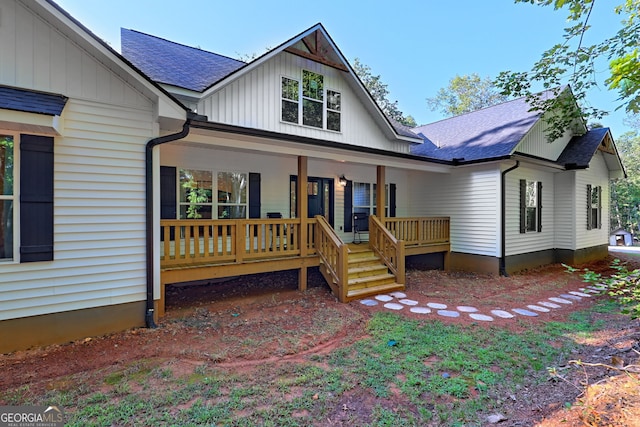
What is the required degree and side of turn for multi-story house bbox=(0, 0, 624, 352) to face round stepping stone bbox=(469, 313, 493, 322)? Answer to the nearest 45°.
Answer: approximately 45° to its left

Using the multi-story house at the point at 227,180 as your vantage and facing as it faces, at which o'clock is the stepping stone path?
The stepping stone path is roughly at 11 o'clock from the multi-story house.

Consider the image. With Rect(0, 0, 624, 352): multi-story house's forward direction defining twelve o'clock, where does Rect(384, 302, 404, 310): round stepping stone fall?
The round stepping stone is roughly at 11 o'clock from the multi-story house.

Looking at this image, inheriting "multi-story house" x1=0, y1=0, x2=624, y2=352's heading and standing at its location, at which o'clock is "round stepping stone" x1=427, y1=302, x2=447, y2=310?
The round stepping stone is roughly at 11 o'clock from the multi-story house.

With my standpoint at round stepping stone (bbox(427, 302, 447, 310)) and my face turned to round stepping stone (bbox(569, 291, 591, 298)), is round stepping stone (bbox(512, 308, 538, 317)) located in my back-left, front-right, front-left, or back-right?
front-right

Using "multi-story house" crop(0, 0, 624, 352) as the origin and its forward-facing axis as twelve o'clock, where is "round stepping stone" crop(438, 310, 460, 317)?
The round stepping stone is roughly at 11 o'clock from the multi-story house.

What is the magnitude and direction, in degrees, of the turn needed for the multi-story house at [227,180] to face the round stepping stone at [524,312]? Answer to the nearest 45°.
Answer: approximately 45° to its left
